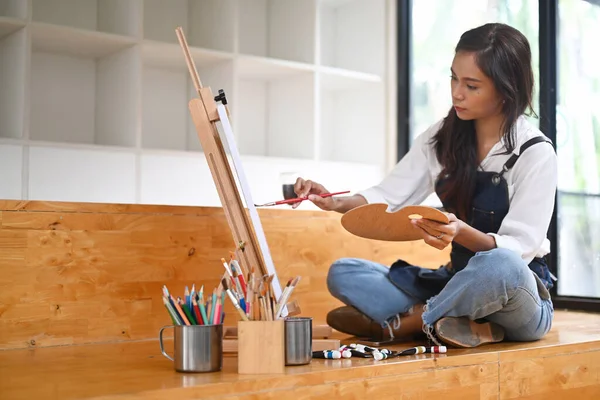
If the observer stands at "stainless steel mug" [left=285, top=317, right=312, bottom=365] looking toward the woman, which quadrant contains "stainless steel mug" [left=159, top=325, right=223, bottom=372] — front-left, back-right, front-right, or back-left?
back-left

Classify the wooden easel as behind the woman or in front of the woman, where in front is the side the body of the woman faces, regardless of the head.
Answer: in front

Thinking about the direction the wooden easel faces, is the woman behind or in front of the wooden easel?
in front

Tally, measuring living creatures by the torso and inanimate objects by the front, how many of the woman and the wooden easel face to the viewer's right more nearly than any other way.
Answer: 1

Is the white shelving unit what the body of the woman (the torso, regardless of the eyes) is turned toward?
no

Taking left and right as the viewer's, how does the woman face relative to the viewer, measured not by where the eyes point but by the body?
facing the viewer and to the left of the viewer

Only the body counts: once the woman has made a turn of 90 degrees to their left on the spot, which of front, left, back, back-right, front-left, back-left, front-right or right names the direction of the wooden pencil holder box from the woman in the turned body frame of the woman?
right

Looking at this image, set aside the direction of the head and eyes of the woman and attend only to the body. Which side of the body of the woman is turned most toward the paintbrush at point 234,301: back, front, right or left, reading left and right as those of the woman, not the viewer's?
front

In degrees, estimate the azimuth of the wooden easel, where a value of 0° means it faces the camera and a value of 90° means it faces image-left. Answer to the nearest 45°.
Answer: approximately 270°

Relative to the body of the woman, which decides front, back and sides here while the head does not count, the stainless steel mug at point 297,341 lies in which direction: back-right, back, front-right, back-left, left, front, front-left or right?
front

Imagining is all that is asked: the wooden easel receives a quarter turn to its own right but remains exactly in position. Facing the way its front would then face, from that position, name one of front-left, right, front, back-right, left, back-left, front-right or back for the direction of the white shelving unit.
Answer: back

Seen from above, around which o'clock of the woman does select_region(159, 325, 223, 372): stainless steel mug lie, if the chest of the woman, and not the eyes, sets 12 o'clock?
The stainless steel mug is roughly at 12 o'clock from the woman.
